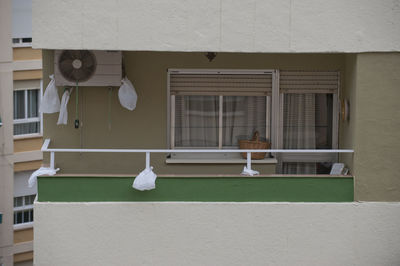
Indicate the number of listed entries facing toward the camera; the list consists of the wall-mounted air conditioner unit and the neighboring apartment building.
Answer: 2

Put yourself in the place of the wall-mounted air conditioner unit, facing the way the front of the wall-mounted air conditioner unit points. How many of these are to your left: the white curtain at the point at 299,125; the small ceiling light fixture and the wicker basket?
3

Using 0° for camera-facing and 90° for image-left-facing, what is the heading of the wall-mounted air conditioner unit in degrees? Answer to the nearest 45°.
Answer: approximately 0°

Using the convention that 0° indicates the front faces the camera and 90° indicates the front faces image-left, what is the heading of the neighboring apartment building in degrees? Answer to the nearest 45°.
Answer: approximately 0°
